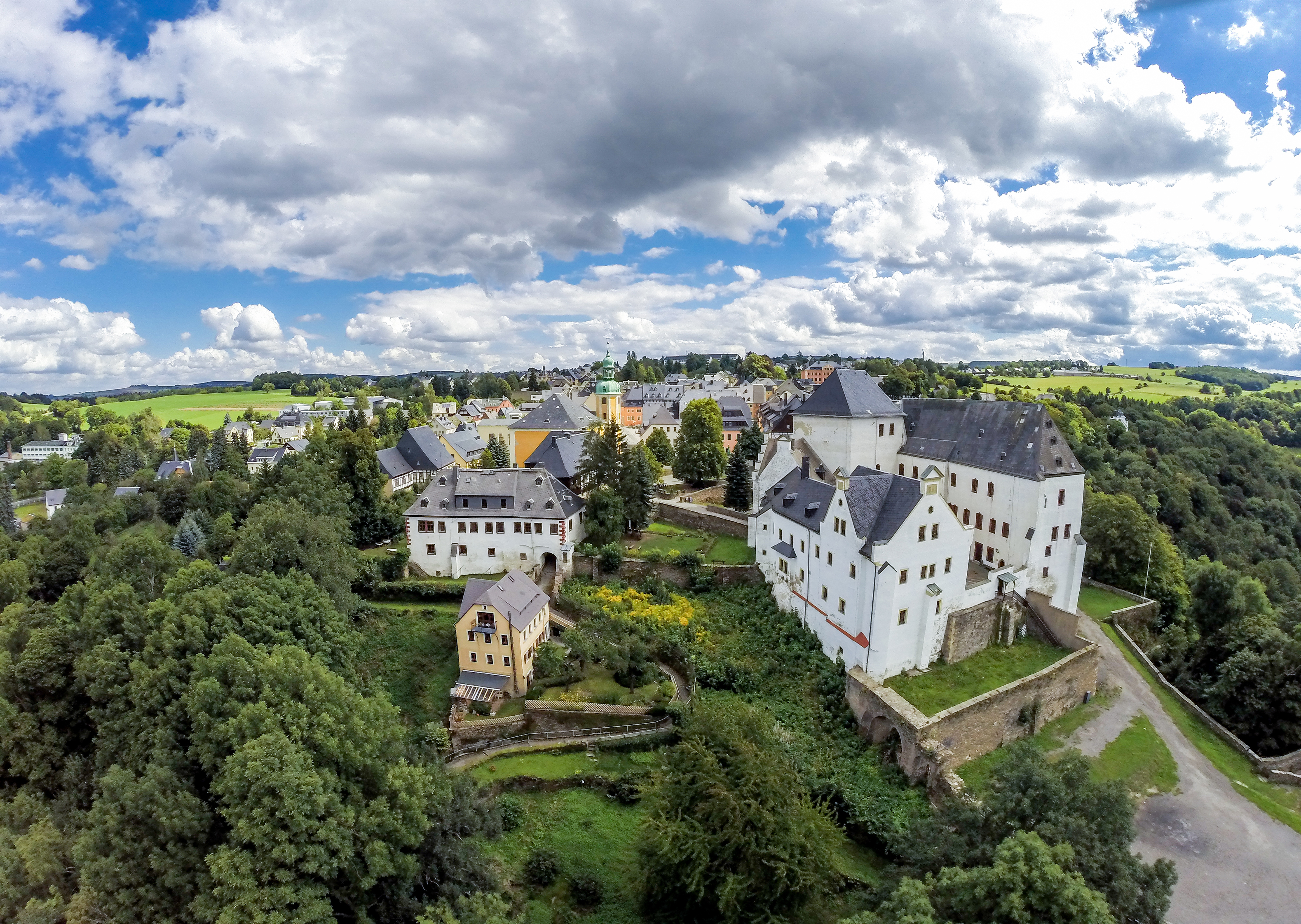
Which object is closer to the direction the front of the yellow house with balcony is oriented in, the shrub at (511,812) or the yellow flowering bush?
the shrub

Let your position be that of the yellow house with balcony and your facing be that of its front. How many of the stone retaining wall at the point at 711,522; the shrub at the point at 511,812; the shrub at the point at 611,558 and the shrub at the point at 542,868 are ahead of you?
2

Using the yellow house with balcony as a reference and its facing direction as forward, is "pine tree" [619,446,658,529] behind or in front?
behind

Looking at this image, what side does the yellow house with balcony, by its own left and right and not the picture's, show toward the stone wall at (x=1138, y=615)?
left

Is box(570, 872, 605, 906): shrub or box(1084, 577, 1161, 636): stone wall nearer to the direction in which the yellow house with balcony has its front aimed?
the shrub

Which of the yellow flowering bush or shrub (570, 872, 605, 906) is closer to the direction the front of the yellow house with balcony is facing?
the shrub

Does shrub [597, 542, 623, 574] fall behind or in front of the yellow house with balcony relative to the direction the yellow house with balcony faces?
behind

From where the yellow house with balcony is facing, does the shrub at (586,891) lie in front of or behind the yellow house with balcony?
in front

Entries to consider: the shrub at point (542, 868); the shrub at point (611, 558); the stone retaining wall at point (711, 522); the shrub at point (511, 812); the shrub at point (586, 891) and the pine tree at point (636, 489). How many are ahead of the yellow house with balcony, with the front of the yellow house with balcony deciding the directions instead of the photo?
3

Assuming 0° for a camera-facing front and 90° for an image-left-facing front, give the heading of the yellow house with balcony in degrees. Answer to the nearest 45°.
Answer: approximately 0°

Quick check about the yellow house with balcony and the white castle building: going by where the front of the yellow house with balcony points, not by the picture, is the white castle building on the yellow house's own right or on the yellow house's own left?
on the yellow house's own left

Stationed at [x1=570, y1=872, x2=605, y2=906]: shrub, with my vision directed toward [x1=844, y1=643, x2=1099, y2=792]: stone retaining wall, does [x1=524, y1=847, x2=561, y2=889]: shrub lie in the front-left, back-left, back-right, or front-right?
back-left

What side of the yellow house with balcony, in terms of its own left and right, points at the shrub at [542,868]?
front
